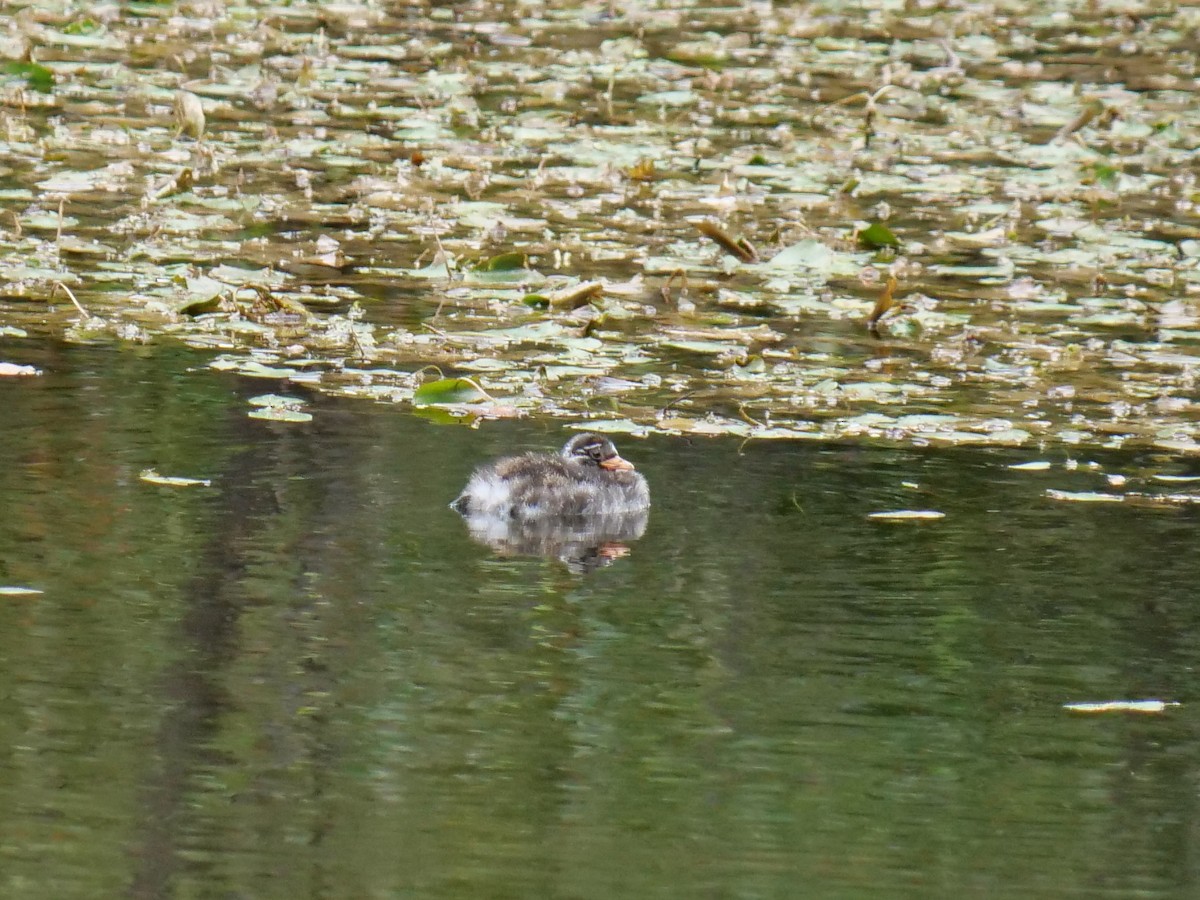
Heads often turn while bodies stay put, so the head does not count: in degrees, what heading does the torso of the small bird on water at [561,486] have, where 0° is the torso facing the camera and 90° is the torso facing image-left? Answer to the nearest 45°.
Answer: approximately 270°

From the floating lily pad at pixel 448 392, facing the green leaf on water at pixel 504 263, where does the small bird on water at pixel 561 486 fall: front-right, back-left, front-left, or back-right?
back-right

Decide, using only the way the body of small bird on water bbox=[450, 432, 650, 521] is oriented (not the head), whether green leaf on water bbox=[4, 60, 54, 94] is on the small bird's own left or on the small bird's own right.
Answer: on the small bird's own left

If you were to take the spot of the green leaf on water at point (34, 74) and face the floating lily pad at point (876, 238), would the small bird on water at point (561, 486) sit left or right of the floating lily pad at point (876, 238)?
right

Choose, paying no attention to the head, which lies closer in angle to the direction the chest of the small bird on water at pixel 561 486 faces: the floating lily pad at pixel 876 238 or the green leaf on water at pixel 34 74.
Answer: the floating lily pad

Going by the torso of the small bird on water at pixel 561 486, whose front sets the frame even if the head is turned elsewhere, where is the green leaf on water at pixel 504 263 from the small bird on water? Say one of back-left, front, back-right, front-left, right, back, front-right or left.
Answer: left
